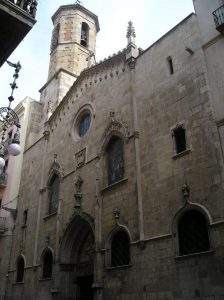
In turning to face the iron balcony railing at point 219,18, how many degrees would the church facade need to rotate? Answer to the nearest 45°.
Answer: approximately 90° to its left

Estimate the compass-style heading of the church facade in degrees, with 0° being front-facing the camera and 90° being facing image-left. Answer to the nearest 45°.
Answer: approximately 45°

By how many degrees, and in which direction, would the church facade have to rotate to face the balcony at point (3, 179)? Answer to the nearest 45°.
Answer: approximately 90° to its right

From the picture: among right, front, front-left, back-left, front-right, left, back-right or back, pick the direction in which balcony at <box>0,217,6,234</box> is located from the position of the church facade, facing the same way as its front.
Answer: right
